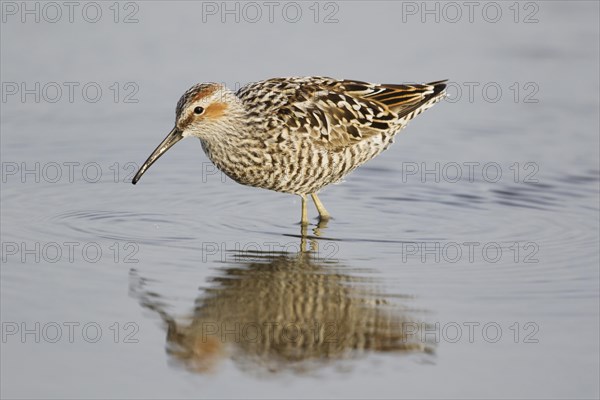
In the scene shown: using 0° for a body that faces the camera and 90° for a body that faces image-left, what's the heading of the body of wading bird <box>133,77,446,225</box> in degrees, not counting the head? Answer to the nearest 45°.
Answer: approximately 90°
